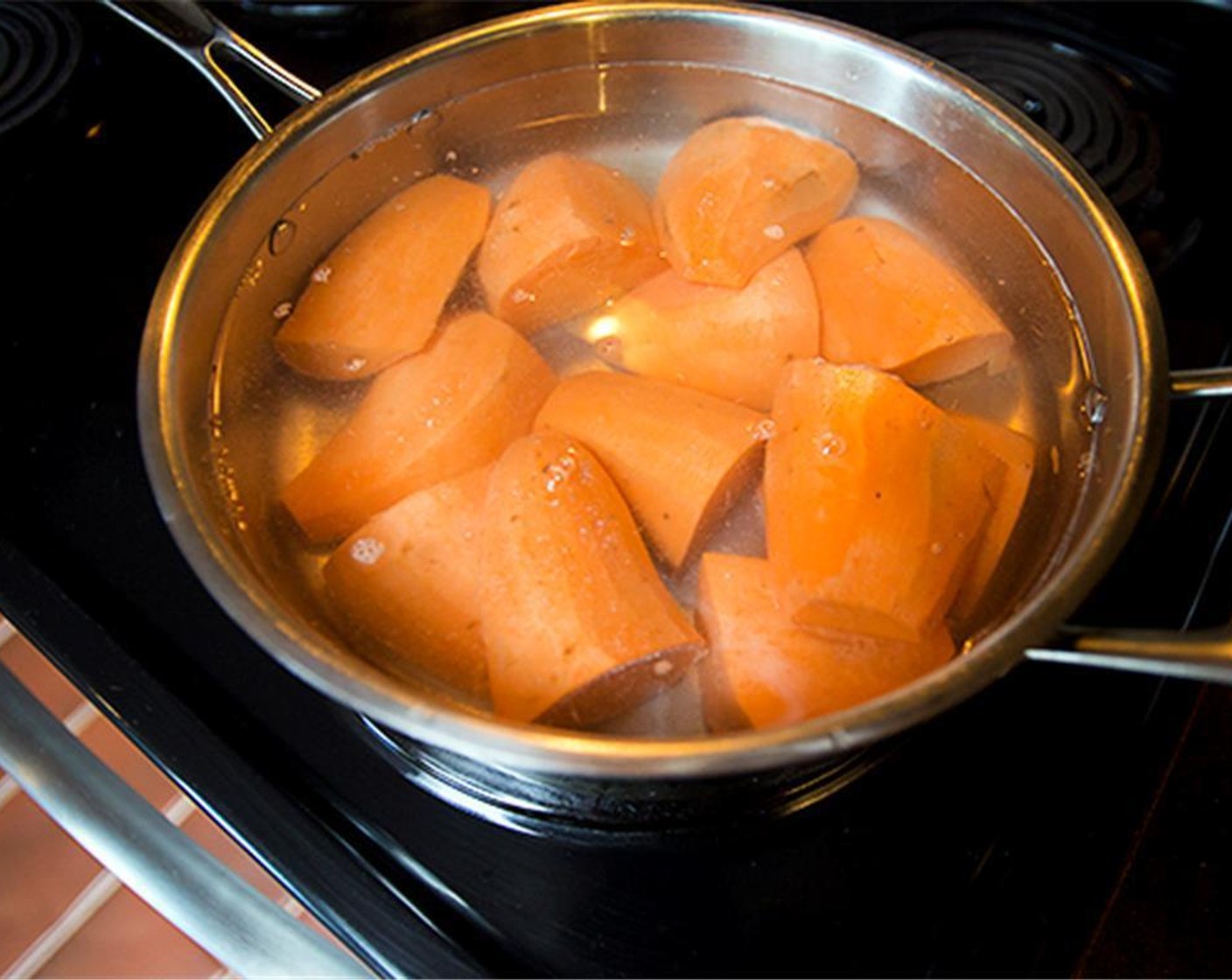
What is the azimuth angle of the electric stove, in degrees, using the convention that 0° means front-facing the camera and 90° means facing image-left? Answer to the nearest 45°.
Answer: approximately 45°
